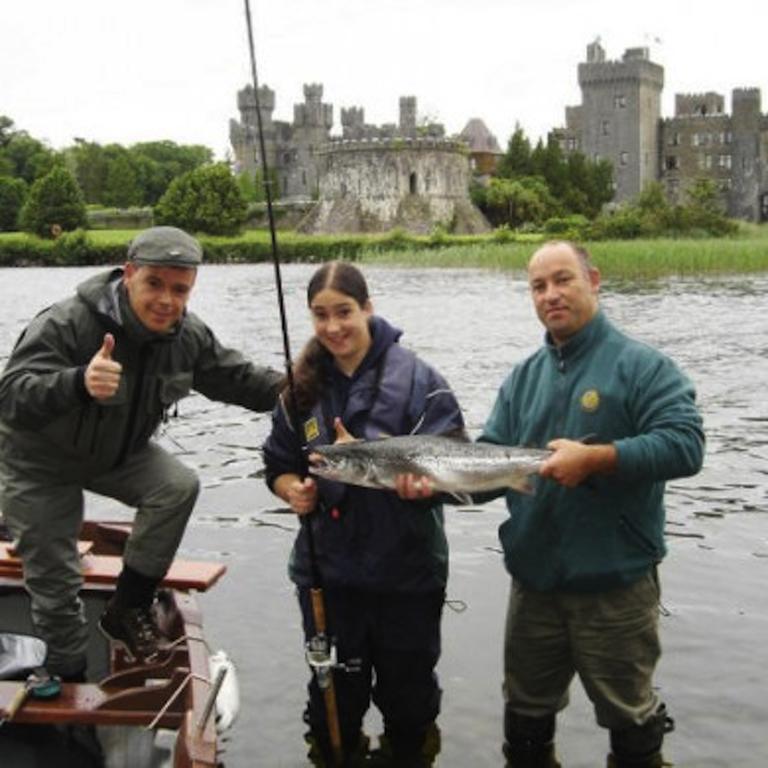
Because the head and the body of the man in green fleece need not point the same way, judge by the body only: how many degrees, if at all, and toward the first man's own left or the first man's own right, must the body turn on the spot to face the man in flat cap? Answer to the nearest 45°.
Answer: approximately 45° to the first man's own right

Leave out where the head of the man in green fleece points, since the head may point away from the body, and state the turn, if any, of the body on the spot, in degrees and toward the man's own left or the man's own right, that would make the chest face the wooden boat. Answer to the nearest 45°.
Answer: approximately 45° to the man's own right

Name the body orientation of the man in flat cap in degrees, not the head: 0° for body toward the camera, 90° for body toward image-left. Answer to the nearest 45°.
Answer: approximately 315°

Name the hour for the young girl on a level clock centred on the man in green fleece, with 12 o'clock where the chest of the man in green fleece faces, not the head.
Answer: The young girl is roughly at 2 o'clock from the man in green fleece.

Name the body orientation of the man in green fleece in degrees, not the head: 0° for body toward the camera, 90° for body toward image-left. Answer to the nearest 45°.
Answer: approximately 45°
